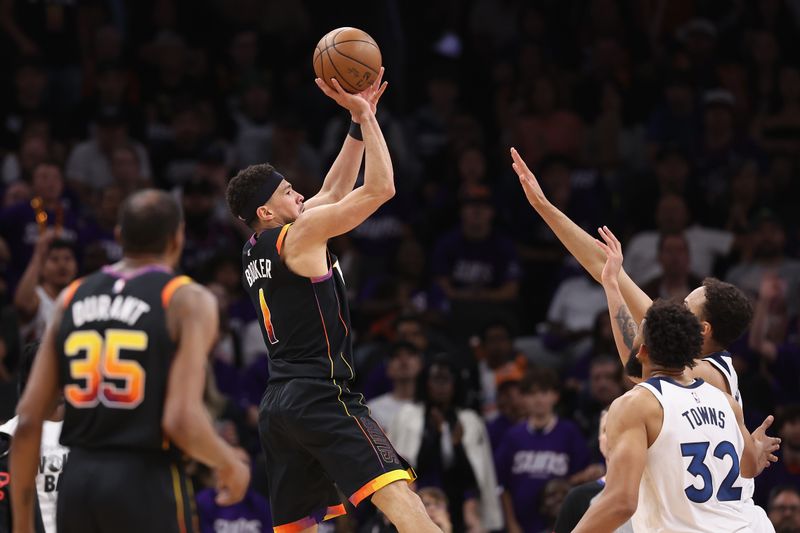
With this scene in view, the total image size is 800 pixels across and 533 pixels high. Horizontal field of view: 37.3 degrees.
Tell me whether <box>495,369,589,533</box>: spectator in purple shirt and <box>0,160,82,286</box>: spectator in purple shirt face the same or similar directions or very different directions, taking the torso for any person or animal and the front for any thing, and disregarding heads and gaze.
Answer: same or similar directions

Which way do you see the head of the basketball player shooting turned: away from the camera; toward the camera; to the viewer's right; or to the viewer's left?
to the viewer's right

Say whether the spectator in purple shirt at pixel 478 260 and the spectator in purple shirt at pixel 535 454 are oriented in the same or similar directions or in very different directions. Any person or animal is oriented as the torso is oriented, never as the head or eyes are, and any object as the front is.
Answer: same or similar directions

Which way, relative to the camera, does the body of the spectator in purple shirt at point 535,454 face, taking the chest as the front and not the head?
toward the camera

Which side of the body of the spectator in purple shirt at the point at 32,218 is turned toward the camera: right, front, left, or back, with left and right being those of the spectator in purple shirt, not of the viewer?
front

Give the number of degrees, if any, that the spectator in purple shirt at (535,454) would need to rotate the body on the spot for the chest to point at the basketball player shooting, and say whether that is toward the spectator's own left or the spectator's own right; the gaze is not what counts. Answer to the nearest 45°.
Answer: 0° — they already face them

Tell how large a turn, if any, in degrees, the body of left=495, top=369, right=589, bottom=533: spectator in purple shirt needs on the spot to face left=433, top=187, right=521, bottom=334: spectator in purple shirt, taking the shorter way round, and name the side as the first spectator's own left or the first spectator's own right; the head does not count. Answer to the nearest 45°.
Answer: approximately 180°

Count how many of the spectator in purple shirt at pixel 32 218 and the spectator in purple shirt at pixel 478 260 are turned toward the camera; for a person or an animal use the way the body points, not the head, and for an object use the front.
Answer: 2

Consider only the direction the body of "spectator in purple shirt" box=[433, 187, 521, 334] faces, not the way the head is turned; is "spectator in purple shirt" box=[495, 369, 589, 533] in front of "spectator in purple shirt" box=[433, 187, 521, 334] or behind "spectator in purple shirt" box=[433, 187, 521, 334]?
in front

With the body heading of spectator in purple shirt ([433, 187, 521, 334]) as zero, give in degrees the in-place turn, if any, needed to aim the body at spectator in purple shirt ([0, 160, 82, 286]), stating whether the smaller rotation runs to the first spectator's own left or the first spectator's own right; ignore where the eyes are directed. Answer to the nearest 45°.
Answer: approximately 90° to the first spectator's own right

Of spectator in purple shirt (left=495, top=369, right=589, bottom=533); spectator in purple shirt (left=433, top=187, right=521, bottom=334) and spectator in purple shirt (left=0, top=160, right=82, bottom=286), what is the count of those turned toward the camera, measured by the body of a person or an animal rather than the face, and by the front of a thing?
3

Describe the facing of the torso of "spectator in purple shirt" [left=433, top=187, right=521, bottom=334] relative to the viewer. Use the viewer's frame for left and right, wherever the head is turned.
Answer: facing the viewer
